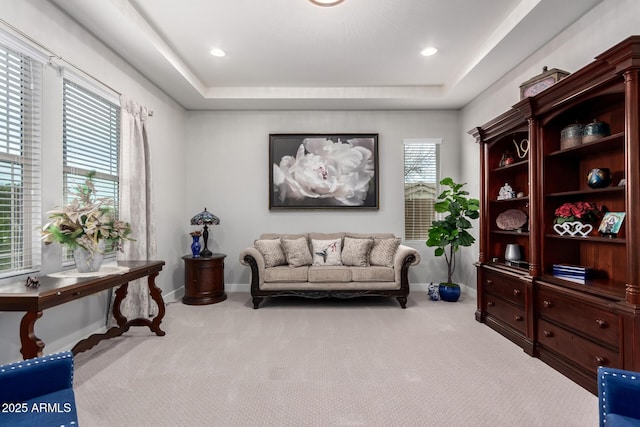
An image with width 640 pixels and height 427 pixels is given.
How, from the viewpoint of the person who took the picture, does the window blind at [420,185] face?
facing the viewer

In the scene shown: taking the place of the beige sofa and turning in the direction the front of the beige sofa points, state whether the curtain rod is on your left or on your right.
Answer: on your right

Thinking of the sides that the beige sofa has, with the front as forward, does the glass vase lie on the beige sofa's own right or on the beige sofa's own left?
on the beige sofa's own right

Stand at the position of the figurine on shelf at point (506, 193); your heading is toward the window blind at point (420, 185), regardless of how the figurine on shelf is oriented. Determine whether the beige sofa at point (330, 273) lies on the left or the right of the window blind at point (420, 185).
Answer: left

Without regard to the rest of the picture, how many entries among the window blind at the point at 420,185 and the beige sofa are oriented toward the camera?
2

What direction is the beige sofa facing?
toward the camera

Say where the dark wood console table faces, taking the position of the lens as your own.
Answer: facing the viewer and to the right of the viewer

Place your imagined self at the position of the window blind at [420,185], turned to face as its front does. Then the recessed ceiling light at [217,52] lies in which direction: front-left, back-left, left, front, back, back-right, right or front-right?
front-right

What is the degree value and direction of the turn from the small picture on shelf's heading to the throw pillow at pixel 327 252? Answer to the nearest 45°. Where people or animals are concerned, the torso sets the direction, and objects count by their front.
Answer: approximately 45° to its right

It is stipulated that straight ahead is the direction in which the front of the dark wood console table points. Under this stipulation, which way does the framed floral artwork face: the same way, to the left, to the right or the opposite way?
to the right

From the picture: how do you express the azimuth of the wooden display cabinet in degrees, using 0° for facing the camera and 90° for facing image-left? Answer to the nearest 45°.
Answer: approximately 45°

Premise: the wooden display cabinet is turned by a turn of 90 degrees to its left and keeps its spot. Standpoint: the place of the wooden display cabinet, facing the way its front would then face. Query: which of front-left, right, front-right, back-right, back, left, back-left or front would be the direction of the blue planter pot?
back
